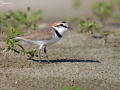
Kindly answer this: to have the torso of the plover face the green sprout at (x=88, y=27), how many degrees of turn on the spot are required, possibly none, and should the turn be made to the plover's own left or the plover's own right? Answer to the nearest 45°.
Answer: approximately 45° to the plover's own left

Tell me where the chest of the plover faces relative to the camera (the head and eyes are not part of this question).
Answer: to the viewer's right
